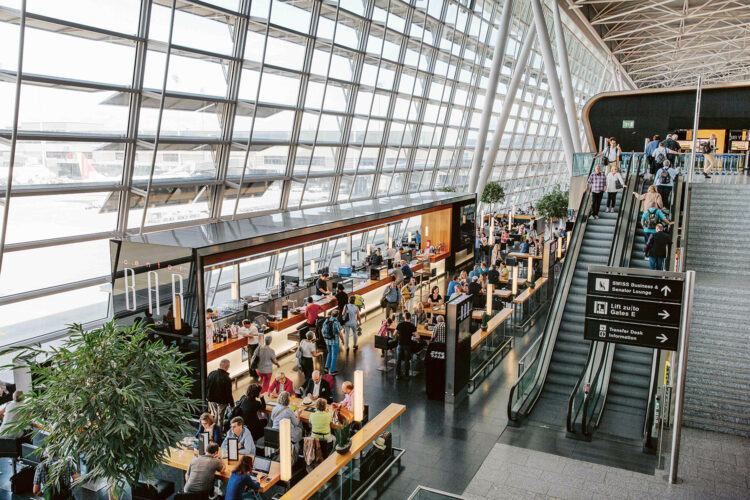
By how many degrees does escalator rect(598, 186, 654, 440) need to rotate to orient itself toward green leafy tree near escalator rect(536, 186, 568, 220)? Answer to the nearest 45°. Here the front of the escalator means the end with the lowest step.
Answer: approximately 180°

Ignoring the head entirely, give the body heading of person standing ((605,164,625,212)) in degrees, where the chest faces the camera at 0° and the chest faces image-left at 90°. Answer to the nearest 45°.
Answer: approximately 0°

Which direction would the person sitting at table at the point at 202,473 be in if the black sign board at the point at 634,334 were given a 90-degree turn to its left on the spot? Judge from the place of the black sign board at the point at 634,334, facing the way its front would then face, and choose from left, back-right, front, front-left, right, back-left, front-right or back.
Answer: back-right

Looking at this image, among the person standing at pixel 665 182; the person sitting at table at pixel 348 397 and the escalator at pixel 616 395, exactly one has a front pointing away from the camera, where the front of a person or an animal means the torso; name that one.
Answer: the person standing

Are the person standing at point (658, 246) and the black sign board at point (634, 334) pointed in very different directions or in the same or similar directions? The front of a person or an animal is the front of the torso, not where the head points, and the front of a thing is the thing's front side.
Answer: very different directions

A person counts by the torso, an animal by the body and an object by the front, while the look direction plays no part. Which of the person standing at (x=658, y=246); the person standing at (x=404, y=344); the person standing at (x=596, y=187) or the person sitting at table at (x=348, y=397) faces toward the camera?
the person standing at (x=596, y=187)

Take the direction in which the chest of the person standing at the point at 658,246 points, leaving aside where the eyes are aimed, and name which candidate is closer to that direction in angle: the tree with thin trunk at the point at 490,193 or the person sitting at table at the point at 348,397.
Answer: the tree with thin trunk

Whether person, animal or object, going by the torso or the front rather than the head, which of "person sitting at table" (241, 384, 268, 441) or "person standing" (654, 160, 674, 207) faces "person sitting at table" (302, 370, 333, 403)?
"person sitting at table" (241, 384, 268, 441)

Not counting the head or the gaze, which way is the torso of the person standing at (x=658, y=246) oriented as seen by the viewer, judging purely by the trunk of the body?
away from the camera

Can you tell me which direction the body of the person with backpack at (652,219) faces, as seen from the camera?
away from the camera

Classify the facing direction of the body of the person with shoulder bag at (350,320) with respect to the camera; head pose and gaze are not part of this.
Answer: away from the camera

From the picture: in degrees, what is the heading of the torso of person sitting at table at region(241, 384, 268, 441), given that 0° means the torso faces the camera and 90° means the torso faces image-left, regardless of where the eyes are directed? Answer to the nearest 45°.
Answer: approximately 225°
